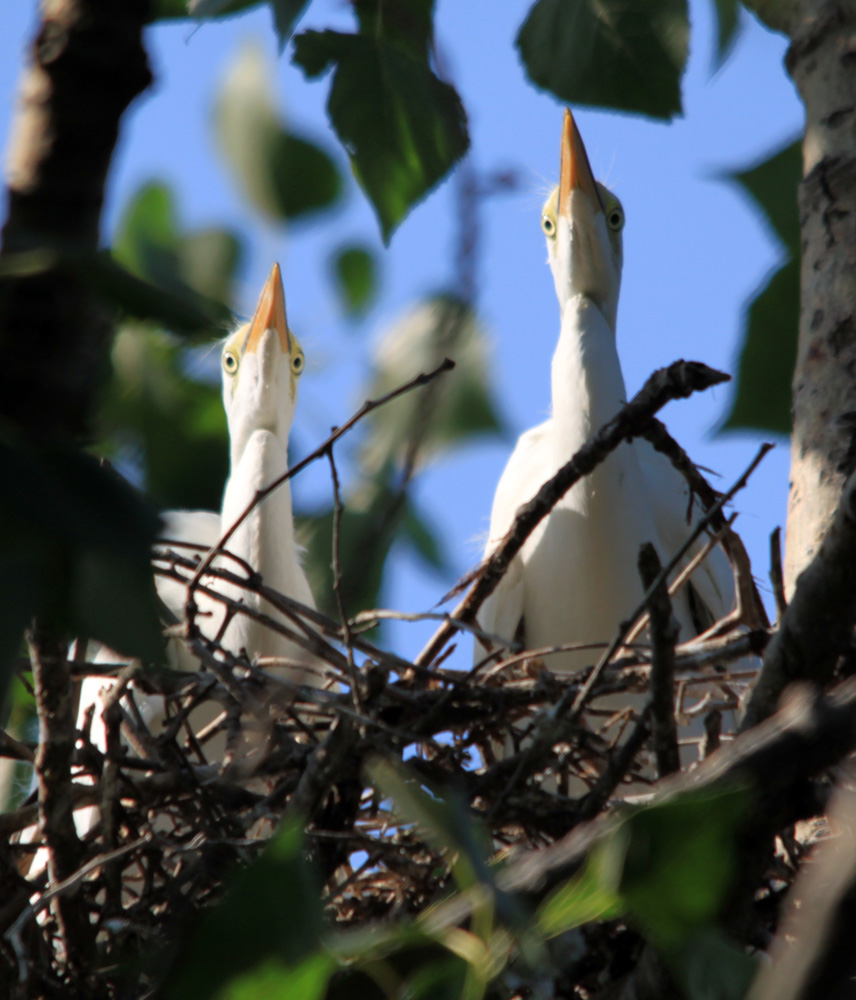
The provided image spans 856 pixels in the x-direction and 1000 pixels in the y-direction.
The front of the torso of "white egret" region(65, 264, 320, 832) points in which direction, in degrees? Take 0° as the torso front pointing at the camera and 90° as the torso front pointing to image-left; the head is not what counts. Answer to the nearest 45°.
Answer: approximately 0°

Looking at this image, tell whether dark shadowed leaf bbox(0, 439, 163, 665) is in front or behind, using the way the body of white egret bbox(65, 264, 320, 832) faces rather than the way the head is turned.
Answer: in front

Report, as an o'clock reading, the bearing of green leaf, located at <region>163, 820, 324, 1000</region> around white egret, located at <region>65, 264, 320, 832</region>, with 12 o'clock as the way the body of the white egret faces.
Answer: The green leaf is roughly at 12 o'clock from the white egret.

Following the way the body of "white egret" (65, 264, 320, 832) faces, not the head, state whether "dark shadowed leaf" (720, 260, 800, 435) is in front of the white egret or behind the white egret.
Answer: in front
